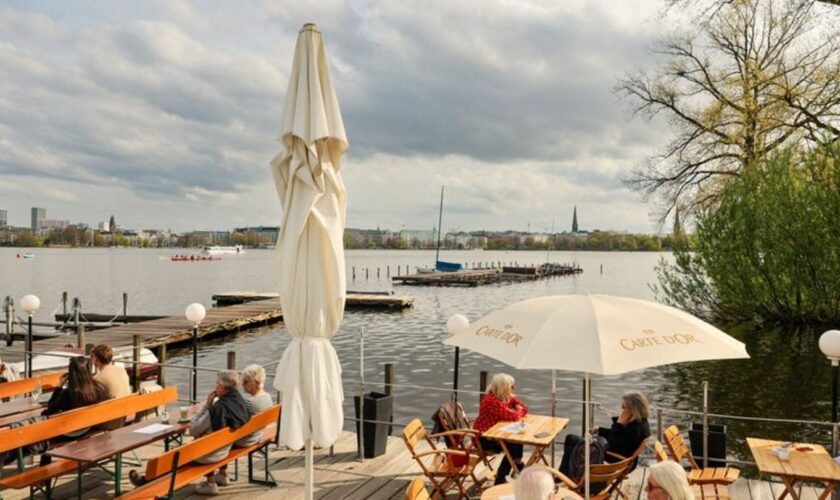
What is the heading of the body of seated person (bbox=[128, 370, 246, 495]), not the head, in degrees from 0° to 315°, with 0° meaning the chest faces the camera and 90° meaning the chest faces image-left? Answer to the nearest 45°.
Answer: approximately 135°

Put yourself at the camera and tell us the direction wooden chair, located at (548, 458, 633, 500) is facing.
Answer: facing to the left of the viewer

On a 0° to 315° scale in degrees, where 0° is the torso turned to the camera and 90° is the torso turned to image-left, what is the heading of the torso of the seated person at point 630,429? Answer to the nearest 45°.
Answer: approximately 90°

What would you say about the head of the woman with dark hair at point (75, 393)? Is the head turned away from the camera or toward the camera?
away from the camera

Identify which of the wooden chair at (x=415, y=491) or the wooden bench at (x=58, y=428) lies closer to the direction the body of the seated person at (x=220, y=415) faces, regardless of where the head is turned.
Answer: the wooden bench

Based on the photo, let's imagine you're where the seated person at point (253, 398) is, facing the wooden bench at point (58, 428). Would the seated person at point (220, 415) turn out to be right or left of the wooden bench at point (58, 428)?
left

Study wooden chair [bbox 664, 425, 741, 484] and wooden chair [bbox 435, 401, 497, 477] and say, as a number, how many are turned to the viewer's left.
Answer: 0

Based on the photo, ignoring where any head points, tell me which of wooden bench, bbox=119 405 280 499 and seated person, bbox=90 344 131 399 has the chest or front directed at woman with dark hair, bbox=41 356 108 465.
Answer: the wooden bench

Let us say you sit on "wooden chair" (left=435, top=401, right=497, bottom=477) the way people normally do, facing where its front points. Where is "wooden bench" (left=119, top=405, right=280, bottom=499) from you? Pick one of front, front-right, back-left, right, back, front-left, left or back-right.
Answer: back

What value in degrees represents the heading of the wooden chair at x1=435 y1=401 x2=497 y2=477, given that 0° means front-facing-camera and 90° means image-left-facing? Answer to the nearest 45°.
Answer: approximately 225°

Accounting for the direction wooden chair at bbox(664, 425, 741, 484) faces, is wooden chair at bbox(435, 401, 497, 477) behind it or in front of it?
behind

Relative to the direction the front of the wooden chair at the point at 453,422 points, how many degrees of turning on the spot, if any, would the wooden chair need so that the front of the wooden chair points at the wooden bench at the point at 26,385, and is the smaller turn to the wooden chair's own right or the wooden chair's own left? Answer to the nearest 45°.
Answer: approximately 135° to the wooden chair's own left

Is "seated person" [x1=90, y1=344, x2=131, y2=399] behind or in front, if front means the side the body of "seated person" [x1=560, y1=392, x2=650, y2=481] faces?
in front
